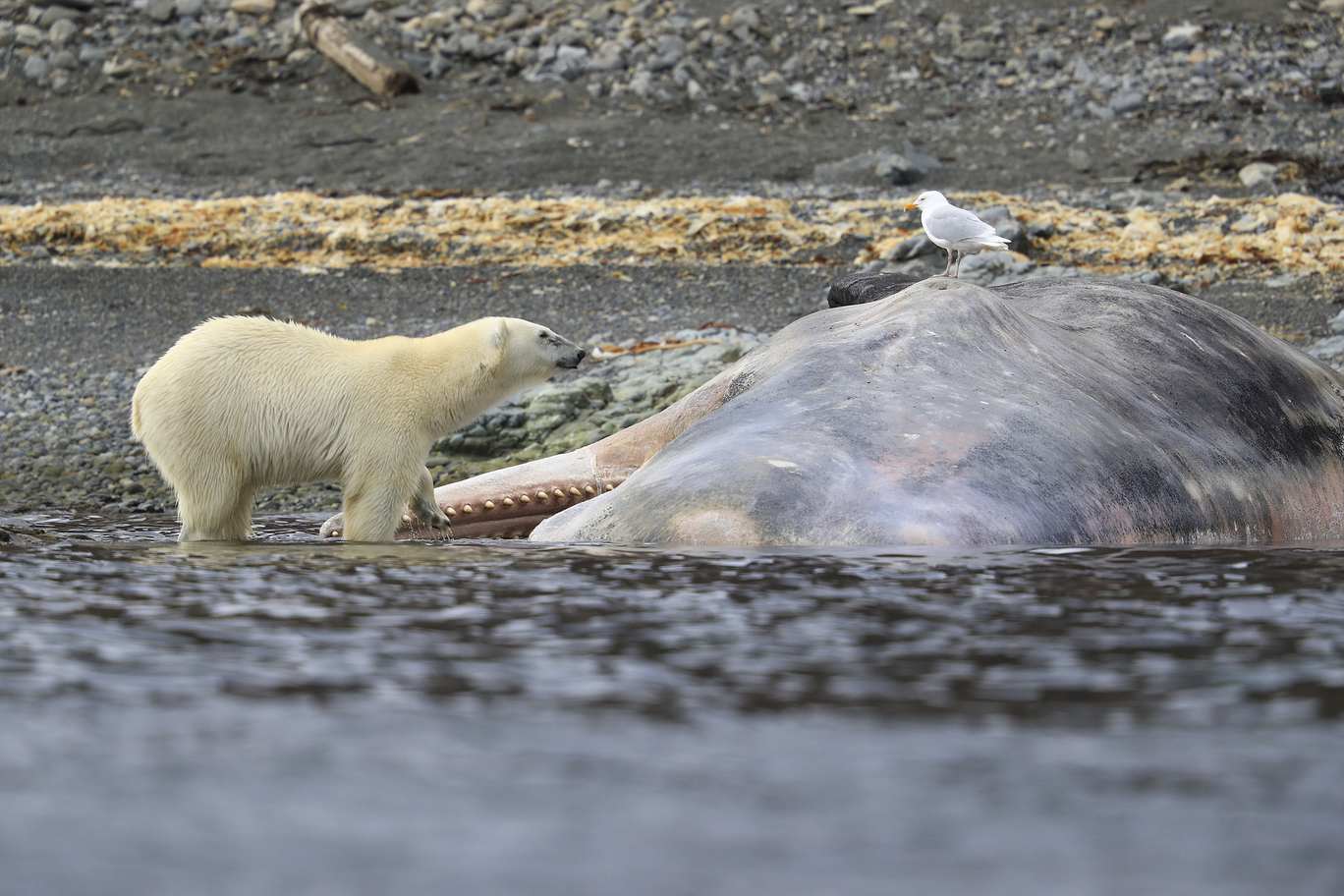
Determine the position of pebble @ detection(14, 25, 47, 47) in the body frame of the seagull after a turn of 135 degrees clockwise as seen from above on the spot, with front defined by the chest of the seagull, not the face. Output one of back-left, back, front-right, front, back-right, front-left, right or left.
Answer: left

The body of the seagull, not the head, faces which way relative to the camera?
to the viewer's left

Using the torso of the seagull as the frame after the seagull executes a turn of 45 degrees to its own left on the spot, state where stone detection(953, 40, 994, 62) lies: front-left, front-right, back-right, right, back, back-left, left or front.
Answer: back-right

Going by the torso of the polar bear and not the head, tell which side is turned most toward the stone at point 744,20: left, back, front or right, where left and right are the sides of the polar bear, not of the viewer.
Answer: left

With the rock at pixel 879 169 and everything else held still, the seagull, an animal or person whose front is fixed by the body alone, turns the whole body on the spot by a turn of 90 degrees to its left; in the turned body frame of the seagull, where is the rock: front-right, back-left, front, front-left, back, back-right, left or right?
back

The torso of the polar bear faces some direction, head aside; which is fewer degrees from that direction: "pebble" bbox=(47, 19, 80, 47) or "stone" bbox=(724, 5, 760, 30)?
the stone

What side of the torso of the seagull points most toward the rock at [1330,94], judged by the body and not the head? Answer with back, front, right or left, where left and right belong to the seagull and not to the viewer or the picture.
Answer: right

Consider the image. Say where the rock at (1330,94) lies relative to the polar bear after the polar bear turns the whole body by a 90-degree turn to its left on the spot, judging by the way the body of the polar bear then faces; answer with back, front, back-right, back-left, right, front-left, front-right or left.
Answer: front-right

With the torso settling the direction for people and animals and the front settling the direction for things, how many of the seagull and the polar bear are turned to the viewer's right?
1

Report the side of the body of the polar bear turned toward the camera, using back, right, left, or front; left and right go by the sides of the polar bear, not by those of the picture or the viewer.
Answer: right

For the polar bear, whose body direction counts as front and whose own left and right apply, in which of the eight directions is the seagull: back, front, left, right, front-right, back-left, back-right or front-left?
front-left

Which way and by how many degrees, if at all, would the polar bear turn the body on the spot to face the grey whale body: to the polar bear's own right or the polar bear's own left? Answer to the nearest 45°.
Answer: approximately 45° to the polar bear's own right

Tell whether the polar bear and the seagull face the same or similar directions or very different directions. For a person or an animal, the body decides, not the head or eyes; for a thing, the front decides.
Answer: very different directions
